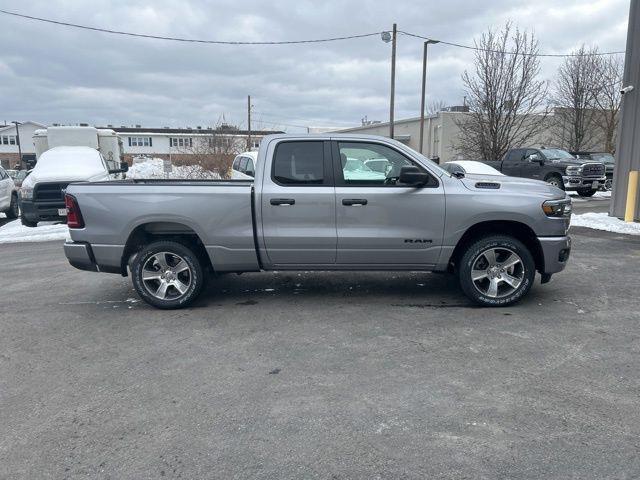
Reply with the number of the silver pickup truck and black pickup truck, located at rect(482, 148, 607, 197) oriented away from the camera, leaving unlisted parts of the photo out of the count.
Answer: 0

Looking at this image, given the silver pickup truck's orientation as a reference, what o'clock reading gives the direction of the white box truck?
The white box truck is roughly at 8 o'clock from the silver pickup truck.

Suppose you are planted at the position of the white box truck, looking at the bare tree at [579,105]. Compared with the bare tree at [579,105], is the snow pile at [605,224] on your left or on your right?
right

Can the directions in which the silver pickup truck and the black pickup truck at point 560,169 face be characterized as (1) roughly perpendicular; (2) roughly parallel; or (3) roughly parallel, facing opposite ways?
roughly perpendicular

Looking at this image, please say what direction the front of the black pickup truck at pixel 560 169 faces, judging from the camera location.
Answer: facing the viewer and to the right of the viewer

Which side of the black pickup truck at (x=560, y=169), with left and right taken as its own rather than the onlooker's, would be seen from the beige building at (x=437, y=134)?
back

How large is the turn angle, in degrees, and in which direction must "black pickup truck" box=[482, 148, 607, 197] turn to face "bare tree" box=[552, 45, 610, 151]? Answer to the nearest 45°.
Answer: approximately 135° to its left

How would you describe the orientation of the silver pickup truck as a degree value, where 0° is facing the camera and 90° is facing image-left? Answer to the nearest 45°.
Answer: approximately 270°

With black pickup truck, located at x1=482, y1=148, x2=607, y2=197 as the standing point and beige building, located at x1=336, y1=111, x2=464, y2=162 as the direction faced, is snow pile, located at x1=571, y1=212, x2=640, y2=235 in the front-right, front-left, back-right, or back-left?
back-left

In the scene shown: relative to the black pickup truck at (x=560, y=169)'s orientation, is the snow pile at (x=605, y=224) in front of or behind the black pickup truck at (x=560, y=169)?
in front

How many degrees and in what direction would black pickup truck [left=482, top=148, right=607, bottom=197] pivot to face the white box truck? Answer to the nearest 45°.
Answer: approximately 90° to its right

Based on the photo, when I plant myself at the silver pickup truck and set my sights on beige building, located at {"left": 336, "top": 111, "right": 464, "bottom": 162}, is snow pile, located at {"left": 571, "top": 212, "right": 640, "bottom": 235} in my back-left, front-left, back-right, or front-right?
front-right

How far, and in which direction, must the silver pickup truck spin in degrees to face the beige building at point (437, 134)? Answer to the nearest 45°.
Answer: approximately 90° to its left

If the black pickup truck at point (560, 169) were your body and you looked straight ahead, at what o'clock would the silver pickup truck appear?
The silver pickup truck is roughly at 2 o'clock from the black pickup truck.
